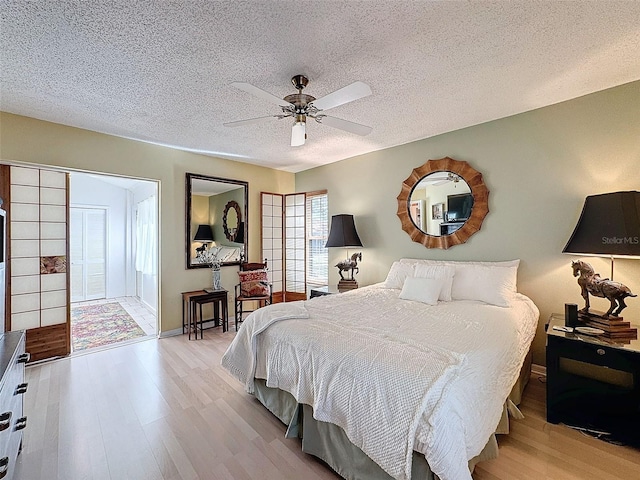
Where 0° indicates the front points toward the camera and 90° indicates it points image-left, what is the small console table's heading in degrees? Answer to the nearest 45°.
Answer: approximately 315°

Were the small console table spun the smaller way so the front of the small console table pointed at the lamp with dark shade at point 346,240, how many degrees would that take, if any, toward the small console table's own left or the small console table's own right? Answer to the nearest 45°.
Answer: approximately 45° to the small console table's own left

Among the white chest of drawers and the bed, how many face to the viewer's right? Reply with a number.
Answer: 1

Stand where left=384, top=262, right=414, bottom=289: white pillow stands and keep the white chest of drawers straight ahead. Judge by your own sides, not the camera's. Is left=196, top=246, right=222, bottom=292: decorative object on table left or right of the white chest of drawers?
right

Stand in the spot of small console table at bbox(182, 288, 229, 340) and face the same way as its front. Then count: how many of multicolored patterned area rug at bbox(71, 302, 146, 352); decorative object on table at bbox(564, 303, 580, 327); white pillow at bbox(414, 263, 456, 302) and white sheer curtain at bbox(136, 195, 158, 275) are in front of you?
2

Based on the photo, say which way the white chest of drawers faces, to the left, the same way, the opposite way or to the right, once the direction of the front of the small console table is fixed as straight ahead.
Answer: to the left

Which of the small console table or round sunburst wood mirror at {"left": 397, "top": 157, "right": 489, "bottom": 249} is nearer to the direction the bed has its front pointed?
the small console table

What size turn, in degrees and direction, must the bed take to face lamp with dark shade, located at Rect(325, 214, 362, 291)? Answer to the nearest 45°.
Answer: approximately 135° to its right

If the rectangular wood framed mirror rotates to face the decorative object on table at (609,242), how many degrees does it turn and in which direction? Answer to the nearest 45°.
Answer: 0° — it already faces it

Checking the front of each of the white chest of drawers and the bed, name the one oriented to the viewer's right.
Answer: the white chest of drawers

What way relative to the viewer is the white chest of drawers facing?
to the viewer's right

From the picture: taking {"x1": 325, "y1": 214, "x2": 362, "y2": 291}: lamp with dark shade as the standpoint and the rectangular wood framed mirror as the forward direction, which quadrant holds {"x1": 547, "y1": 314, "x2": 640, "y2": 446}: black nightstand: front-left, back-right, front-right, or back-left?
back-left

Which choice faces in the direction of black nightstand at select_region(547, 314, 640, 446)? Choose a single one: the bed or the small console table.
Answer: the small console table
